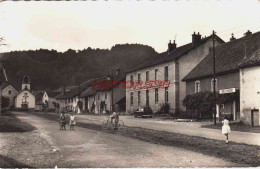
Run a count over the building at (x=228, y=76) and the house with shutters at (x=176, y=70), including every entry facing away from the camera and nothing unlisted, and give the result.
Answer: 0

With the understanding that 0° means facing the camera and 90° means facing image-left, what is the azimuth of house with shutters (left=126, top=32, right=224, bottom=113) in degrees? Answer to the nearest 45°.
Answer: approximately 45°

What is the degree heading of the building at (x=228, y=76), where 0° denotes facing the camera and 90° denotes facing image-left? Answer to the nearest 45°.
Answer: approximately 45°

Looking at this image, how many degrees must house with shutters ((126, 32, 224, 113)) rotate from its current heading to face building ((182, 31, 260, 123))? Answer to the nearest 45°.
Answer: approximately 90° to its left

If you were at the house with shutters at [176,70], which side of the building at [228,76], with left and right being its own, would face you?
right

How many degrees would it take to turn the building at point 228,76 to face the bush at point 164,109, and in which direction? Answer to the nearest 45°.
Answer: approximately 90° to its right
